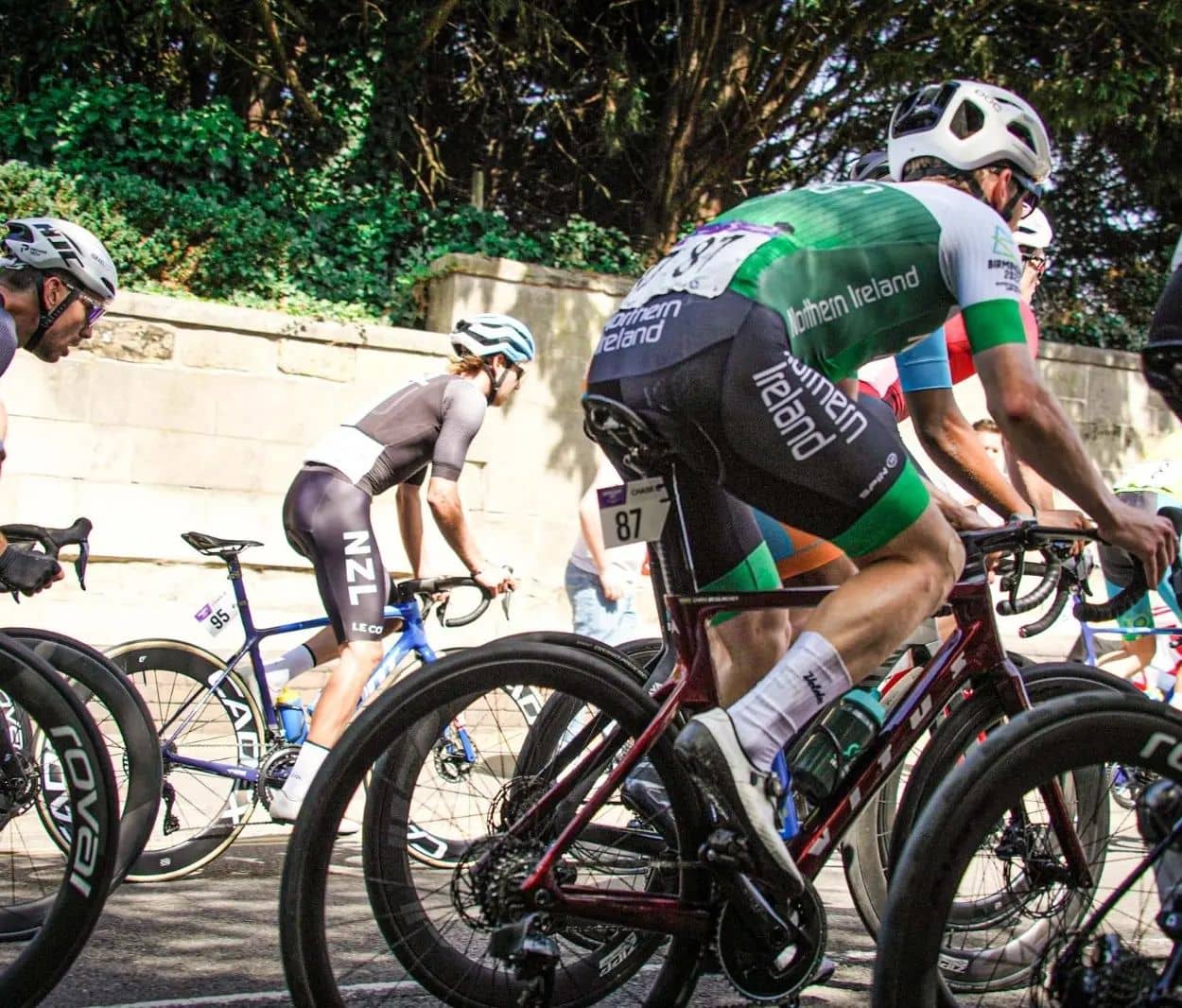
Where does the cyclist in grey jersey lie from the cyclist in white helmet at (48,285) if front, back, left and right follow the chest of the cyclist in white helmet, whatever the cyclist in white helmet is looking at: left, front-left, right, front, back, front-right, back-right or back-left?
front-left

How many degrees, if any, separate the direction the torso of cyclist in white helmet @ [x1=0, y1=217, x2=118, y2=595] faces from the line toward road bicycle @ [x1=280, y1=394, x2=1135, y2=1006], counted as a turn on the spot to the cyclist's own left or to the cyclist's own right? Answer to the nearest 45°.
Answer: approximately 45° to the cyclist's own right

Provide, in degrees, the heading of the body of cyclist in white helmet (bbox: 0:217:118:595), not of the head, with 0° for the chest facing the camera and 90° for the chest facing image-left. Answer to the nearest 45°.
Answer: approximately 270°

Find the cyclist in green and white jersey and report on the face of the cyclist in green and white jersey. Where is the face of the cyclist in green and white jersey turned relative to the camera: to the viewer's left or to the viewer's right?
to the viewer's right

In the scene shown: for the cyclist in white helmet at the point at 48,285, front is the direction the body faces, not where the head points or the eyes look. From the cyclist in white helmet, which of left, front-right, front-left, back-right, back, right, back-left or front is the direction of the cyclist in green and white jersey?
front-right

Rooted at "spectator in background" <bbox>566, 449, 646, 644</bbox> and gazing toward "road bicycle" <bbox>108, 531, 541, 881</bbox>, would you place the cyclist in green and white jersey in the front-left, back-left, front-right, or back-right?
front-left

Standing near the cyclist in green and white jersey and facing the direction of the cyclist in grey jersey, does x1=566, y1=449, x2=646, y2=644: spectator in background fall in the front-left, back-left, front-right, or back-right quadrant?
front-right
